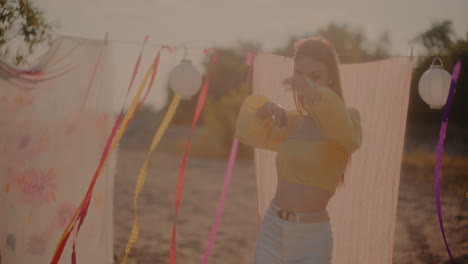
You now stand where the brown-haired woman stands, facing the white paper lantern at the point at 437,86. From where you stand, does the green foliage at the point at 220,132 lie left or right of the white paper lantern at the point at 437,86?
left

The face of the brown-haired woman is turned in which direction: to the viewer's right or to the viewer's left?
to the viewer's left

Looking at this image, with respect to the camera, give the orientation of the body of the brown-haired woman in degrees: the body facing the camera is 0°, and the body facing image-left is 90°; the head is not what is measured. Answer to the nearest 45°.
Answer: approximately 45°

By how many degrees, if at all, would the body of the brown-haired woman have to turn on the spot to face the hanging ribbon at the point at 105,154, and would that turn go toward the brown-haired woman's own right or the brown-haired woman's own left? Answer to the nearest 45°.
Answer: approximately 90° to the brown-haired woman's own right

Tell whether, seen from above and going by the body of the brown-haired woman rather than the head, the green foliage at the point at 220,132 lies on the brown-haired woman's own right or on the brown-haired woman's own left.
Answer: on the brown-haired woman's own right

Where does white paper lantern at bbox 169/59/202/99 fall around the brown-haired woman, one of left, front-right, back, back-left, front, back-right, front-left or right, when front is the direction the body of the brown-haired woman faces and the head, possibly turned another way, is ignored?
right

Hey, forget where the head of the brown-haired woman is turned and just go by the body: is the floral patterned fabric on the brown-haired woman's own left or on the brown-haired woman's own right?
on the brown-haired woman's own right
